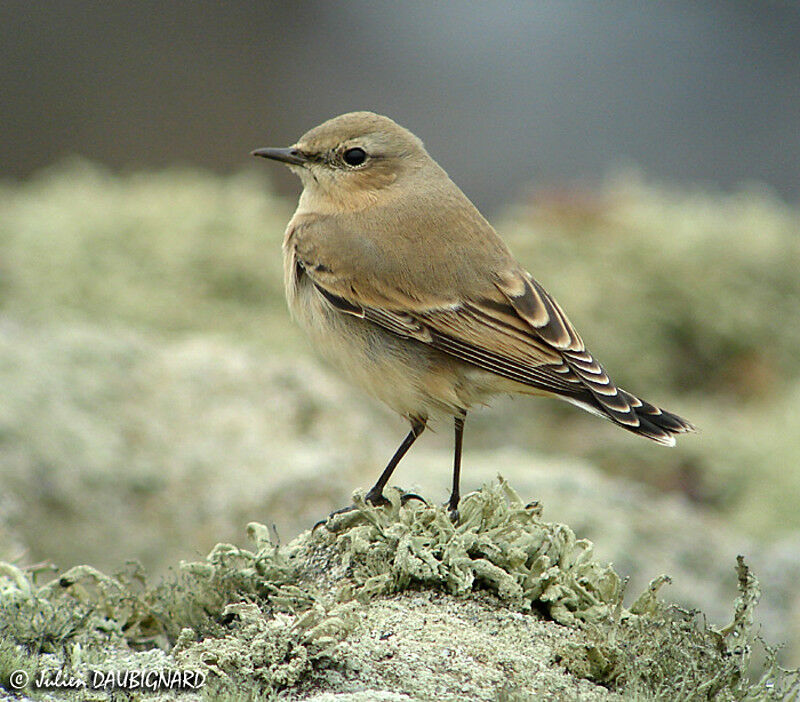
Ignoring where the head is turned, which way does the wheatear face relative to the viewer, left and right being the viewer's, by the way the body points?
facing to the left of the viewer
